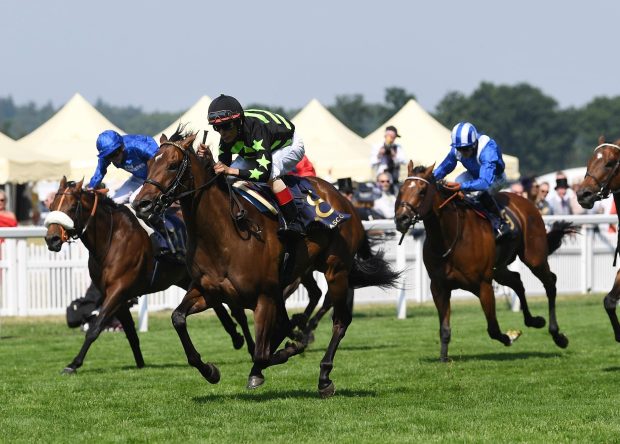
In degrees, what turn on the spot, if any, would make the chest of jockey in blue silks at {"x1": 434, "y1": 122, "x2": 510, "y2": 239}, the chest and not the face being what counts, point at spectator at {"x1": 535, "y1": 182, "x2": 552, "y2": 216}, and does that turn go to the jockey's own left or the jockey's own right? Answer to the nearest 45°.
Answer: approximately 135° to the jockey's own right

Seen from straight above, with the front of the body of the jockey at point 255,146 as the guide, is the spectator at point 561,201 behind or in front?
behind

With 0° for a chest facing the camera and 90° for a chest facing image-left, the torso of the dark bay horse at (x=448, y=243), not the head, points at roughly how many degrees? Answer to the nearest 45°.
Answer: approximately 45°

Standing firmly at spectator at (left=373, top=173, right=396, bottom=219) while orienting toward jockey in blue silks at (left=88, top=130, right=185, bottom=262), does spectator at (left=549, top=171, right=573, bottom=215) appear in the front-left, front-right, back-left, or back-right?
back-left

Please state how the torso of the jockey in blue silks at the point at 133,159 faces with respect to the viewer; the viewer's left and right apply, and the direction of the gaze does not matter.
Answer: facing the viewer and to the left of the viewer

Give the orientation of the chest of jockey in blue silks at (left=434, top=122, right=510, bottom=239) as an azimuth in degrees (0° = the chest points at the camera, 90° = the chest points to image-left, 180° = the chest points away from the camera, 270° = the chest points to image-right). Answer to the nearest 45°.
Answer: approximately 45°

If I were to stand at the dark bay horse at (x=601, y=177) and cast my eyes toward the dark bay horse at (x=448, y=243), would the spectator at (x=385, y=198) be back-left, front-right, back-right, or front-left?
front-right

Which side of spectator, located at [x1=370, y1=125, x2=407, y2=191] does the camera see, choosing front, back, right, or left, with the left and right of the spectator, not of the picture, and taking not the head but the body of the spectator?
front

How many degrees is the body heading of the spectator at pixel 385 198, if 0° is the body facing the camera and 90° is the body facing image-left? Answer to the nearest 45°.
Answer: approximately 0°

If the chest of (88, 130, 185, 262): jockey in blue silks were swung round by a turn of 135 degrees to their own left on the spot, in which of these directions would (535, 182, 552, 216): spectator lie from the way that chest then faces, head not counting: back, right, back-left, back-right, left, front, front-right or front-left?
front-left

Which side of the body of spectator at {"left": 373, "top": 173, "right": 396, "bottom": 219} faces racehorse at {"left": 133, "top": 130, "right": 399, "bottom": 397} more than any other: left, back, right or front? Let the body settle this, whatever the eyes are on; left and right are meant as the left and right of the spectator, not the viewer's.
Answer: front

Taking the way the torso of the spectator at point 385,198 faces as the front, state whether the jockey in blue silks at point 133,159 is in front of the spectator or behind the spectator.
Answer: in front

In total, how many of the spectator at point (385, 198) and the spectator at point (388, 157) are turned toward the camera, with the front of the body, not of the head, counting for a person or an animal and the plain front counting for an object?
2

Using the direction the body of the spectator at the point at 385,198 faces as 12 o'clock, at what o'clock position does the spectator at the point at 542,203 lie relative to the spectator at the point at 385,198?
the spectator at the point at 542,203 is roughly at 8 o'clock from the spectator at the point at 385,198.

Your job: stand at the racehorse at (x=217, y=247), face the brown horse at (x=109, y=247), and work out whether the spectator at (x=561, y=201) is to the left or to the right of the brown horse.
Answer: right
